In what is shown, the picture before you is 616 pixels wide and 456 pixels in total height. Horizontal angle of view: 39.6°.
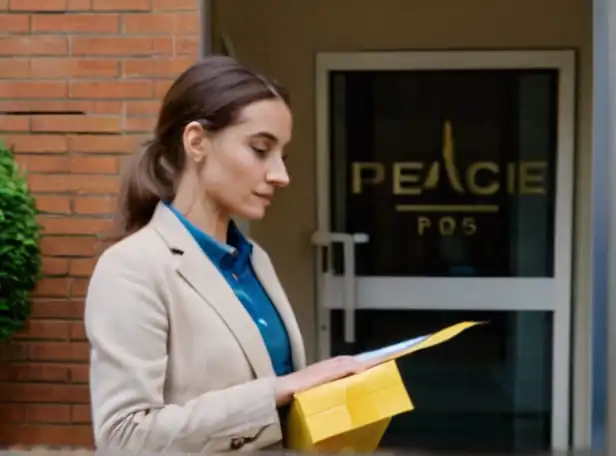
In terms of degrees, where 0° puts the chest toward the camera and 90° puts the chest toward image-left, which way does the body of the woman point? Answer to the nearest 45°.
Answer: approximately 315°

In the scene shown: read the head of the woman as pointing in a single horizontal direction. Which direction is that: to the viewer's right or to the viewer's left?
to the viewer's right

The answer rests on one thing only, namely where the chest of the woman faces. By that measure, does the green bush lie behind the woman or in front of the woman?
behind

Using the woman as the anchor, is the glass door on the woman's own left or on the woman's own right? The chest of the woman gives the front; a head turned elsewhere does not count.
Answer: on the woman's own left
